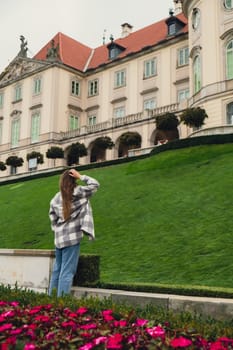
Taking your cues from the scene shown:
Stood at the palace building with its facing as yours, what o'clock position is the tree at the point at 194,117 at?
The tree is roughly at 10 o'clock from the palace building.

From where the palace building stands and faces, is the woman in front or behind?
in front

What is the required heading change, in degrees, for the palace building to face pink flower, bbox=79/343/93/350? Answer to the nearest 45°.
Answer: approximately 45° to its left

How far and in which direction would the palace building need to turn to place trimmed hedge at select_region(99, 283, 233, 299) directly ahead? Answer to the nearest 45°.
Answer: approximately 45° to its left

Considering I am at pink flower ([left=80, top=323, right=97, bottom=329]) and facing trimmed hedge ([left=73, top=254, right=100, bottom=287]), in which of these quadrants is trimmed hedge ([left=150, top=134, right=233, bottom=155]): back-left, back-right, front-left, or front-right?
front-right

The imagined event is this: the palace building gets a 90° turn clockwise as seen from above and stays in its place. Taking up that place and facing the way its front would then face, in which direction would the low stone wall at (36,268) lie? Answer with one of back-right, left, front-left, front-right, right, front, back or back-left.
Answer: back-left

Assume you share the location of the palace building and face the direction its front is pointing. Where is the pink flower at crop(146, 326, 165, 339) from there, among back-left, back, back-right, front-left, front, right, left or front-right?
front-left

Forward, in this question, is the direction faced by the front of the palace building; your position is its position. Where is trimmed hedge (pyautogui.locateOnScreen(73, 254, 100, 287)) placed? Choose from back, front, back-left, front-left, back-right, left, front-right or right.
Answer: front-left

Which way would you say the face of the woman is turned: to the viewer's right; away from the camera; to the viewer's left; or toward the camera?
away from the camera

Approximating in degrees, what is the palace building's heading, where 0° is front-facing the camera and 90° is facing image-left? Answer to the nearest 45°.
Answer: approximately 45°

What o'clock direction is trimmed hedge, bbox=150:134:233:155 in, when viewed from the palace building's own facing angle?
The trimmed hedge is roughly at 10 o'clock from the palace building.
